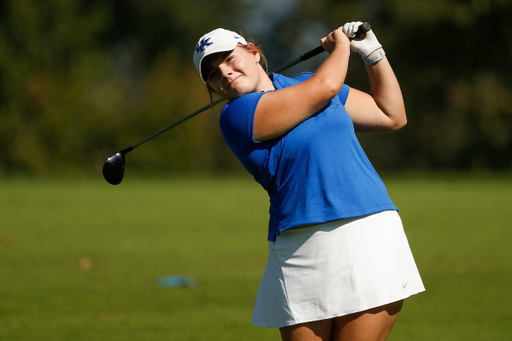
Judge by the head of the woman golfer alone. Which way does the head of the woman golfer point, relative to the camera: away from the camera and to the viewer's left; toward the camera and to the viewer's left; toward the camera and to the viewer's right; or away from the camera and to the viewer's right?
toward the camera and to the viewer's left

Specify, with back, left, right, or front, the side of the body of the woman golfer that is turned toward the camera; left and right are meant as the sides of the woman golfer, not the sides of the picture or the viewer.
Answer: front
